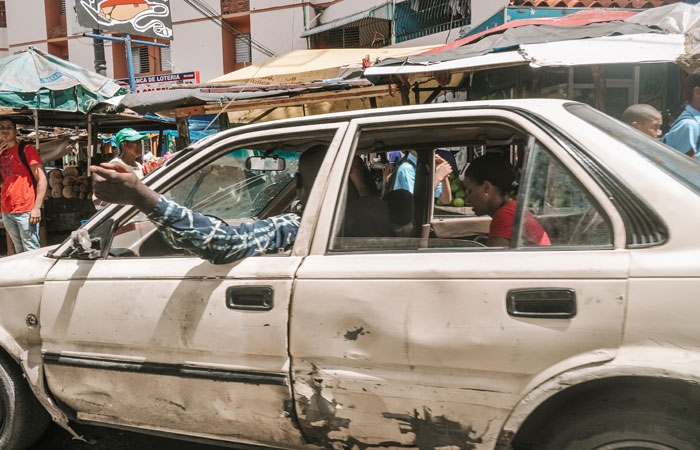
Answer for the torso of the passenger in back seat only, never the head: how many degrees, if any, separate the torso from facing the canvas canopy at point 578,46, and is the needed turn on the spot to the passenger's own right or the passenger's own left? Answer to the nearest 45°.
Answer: approximately 90° to the passenger's own right

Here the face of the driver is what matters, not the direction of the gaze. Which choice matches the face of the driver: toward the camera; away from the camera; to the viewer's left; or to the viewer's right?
to the viewer's left

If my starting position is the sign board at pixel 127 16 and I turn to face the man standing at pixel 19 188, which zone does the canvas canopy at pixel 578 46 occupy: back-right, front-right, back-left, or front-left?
front-left

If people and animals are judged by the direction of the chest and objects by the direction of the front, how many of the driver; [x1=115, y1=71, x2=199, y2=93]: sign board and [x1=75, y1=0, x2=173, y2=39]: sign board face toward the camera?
2

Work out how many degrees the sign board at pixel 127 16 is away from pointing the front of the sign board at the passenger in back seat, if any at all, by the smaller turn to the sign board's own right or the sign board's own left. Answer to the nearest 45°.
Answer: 0° — it already faces them

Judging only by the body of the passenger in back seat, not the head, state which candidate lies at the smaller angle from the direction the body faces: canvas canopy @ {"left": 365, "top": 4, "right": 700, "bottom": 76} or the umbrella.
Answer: the umbrella

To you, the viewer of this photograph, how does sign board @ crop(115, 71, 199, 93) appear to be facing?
facing the viewer

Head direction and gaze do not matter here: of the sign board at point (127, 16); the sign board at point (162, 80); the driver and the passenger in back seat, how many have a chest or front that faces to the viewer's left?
2

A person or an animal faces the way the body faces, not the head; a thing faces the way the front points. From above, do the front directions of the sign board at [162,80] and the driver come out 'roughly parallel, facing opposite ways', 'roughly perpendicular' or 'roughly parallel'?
roughly perpendicular

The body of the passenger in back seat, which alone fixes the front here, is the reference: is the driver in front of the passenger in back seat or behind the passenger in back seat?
in front

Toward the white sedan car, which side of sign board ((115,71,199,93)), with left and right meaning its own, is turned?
front

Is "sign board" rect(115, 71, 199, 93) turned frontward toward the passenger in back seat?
yes

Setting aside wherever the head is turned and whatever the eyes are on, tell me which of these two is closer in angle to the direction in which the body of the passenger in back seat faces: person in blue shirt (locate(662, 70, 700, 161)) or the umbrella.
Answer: the umbrella

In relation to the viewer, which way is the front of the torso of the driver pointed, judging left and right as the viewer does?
facing to the left of the viewer

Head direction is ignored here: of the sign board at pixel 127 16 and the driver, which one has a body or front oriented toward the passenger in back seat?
the sign board

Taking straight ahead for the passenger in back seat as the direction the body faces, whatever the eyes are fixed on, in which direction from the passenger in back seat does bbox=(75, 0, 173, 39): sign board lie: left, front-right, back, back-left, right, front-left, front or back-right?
front-right
